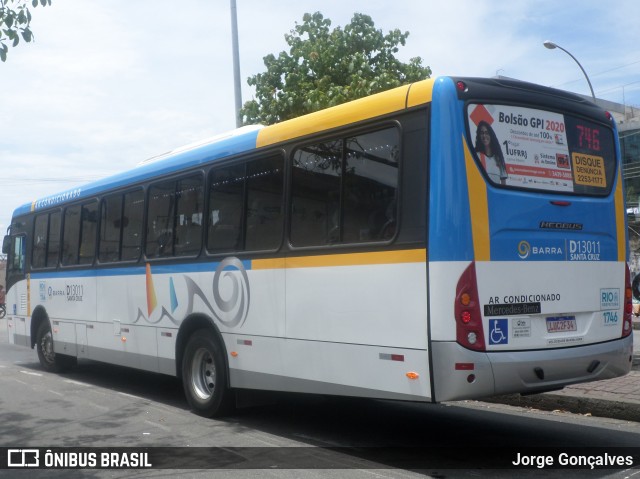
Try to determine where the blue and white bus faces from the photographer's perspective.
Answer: facing away from the viewer and to the left of the viewer

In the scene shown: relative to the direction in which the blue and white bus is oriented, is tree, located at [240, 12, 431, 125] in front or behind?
in front

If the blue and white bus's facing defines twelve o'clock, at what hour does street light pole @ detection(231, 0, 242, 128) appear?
The street light pole is roughly at 1 o'clock from the blue and white bus.
